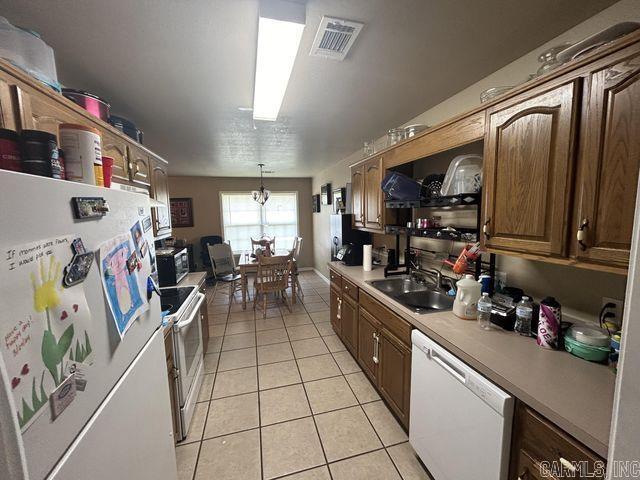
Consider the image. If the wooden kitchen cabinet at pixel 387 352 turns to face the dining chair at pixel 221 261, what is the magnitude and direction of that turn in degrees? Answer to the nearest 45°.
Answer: approximately 90° to its right

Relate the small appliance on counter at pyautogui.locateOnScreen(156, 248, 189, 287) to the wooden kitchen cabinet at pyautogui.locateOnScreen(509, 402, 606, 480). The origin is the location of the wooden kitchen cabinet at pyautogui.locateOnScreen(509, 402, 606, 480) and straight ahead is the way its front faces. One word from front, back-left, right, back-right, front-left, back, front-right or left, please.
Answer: front-right

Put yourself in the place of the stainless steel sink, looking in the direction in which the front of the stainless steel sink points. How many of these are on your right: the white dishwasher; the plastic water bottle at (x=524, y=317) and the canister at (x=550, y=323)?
0

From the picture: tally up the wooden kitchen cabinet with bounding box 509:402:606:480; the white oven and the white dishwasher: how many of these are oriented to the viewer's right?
1

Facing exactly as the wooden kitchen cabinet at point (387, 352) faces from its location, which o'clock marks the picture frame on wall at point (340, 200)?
The picture frame on wall is roughly at 4 o'clock from the wooden kitchen cabinet.

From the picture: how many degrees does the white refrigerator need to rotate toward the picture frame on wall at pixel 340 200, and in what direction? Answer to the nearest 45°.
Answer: approximately 90° to its left

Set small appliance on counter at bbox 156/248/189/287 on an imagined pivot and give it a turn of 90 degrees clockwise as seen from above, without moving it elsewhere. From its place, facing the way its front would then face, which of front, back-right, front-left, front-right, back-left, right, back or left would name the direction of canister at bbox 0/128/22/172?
front-left

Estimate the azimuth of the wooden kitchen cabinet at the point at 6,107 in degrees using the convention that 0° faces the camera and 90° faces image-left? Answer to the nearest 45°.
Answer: approximately 315°

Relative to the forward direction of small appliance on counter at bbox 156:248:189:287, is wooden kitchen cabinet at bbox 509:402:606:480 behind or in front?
in front

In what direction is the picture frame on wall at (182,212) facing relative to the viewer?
toward the camera

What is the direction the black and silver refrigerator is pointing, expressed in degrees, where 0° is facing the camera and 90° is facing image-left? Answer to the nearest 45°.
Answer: approximately 45°

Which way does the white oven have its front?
to the viewer's right

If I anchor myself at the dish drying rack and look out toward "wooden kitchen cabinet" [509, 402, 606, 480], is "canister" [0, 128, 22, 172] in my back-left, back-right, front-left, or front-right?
front-right

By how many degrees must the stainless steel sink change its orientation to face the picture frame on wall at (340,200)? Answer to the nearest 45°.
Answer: approximately 90° to its right

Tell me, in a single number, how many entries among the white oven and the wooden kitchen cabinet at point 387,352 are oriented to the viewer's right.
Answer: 1

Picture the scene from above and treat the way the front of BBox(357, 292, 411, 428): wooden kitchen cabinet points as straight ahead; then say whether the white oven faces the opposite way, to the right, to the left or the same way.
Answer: the opposite way

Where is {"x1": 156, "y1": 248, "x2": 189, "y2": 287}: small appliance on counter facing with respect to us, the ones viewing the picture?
facing the viewer and to the right of the viewer

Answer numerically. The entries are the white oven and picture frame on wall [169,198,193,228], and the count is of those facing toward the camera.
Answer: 1

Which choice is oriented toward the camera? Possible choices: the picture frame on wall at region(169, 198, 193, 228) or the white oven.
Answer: the picture frame on wall

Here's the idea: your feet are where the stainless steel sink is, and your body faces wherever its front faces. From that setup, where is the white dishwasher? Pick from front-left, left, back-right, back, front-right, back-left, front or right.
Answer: front-left

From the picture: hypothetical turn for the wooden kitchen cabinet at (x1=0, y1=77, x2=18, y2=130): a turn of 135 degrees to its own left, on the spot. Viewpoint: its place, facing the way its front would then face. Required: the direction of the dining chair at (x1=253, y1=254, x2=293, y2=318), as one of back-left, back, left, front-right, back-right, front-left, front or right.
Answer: front-right

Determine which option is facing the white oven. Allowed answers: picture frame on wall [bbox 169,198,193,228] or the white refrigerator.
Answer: the picture frame on wall
